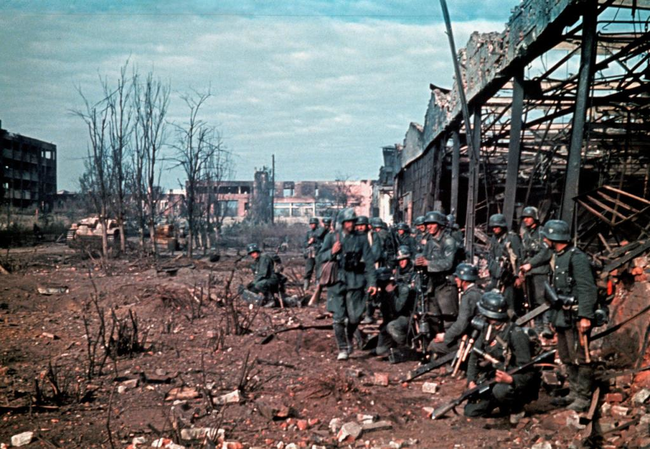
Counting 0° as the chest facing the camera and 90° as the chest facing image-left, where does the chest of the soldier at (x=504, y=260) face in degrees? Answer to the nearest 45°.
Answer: approximately 45°

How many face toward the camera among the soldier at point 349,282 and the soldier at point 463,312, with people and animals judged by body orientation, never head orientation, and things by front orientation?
1

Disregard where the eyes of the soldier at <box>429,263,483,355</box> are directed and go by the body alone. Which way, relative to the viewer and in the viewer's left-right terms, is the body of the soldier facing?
facing to the left of the viewer

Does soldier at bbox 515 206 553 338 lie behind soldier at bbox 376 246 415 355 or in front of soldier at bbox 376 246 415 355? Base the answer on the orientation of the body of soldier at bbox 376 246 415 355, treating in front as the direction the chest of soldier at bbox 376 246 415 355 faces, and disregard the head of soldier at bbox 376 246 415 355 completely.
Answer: behind

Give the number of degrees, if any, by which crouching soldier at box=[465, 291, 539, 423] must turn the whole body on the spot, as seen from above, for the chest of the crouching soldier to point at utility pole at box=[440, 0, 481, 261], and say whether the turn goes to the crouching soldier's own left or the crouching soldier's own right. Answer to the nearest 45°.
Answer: approximately 135° to the crouching soldier's own right

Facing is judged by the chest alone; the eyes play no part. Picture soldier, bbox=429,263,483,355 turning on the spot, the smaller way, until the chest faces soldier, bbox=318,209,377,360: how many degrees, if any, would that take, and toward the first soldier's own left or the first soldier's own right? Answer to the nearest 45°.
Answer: approximately 45° to the first soldier's own right

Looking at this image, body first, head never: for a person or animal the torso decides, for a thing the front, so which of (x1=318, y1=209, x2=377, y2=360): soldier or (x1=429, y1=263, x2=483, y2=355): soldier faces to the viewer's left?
(x1=429, y1=263, x2=483, y2=355): soldier

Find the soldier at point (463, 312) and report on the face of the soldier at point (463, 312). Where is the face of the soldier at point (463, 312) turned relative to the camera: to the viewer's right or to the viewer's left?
to the viewer's left

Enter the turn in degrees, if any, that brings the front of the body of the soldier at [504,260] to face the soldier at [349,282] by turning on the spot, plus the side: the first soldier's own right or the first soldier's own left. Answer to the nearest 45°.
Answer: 0° — they already face them

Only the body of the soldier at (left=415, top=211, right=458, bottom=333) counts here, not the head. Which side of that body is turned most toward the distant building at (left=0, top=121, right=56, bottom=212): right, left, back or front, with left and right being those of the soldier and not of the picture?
right
